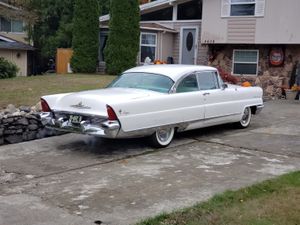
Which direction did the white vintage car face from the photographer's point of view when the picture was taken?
facing away from the viewer and to the right of the viewer

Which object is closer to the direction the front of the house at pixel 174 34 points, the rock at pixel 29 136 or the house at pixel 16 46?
the rock

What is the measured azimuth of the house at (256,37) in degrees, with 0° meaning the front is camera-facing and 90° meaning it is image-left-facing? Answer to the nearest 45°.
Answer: approximately 0°

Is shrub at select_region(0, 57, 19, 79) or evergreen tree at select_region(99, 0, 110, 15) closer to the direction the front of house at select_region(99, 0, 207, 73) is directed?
the shrub

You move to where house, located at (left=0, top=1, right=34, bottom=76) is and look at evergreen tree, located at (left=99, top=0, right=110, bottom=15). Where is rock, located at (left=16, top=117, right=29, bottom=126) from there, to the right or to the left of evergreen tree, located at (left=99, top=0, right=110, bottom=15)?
right

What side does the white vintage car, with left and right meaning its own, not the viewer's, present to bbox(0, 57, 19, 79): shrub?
left

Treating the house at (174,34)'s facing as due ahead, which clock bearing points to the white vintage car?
The white vintage car is roughly at 12 o'clock from the house.

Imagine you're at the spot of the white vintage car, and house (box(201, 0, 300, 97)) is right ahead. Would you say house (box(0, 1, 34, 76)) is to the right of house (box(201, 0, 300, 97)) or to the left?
left

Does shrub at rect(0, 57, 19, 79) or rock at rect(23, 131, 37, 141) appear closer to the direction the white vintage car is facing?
the shrub

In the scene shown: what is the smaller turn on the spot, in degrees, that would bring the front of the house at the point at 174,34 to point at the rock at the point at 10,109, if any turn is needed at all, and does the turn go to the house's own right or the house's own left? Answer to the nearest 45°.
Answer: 0° — it already faces it
